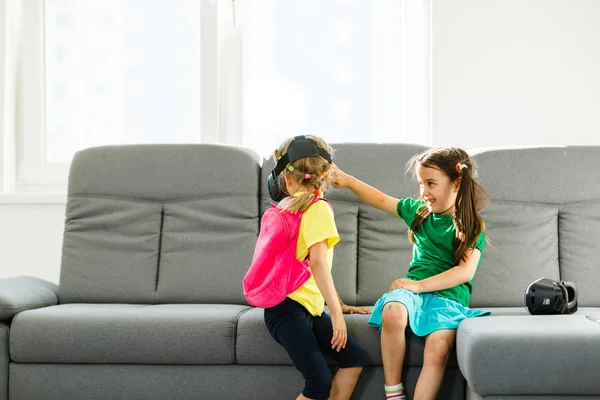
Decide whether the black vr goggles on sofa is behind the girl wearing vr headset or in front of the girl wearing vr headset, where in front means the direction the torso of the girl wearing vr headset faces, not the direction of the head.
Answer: in front

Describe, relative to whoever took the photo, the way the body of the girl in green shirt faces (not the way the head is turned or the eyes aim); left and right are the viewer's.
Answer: facing the viewer and to the left of the viewer

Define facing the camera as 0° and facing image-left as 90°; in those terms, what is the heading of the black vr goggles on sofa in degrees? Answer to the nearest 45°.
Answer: approximately 90°

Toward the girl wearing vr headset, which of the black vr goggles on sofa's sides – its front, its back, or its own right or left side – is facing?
front

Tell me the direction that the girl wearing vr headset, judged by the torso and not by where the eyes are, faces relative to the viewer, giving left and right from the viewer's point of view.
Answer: facing away from the viewer and to the right of the viewer

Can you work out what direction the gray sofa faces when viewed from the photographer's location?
facing the viewer
